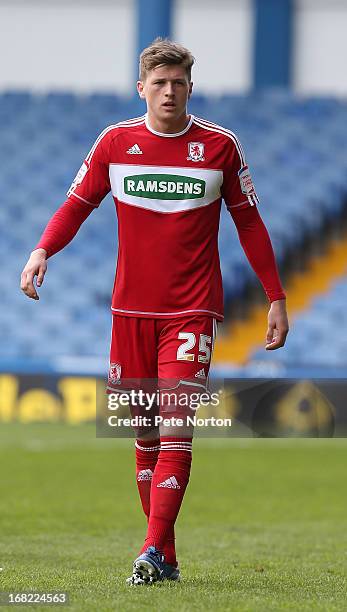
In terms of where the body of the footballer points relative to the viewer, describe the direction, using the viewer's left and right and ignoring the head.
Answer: facing the viewer
